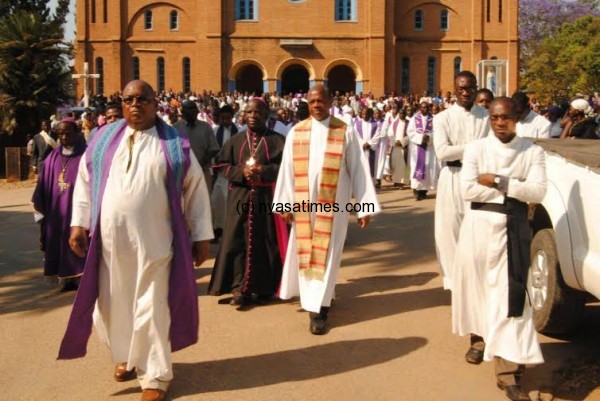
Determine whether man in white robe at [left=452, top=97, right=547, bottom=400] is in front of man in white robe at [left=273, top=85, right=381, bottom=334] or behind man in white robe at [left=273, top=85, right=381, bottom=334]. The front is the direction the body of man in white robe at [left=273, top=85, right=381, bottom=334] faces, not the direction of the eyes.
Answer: in front

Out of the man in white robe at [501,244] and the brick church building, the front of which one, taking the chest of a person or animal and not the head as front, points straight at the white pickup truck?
the brick church building

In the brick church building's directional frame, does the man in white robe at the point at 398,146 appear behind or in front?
in front

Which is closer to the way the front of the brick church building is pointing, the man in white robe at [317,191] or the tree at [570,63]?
the man in white robe

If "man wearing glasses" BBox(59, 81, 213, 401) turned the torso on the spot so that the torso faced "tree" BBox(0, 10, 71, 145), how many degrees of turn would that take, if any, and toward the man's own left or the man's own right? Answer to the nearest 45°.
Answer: approximately 180°

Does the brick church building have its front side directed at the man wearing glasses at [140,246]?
yes

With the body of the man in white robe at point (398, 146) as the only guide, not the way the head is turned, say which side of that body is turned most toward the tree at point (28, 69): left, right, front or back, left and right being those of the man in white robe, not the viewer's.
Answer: right

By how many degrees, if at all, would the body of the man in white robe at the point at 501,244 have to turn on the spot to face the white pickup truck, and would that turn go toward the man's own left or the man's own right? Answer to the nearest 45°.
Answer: approximately 135° to the man's own left
